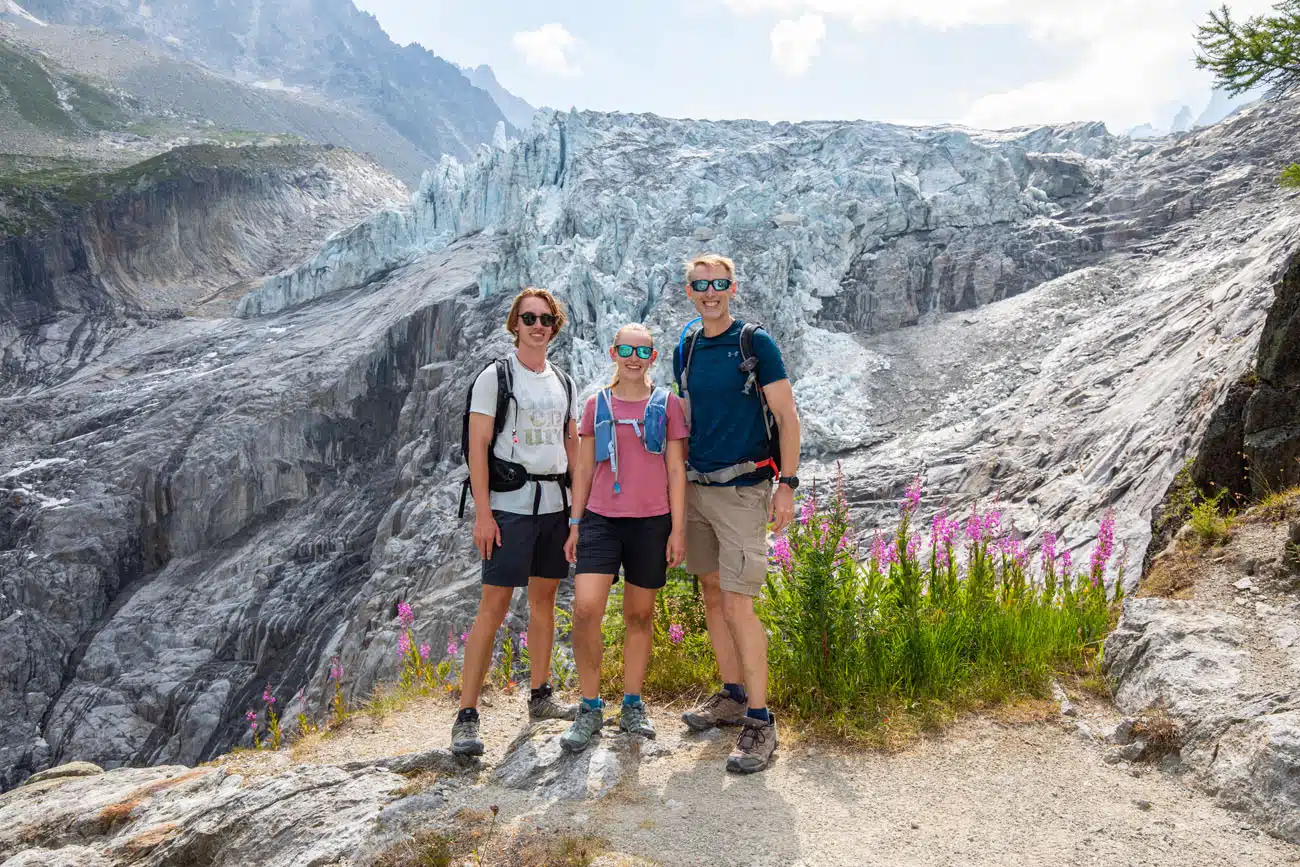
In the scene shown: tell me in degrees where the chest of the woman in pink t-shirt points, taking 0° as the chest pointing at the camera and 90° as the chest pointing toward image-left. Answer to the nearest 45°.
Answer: approximately 0°

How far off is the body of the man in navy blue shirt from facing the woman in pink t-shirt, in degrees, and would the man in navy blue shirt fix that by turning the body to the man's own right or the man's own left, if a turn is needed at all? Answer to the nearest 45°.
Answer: approximately 45° to the man's own right

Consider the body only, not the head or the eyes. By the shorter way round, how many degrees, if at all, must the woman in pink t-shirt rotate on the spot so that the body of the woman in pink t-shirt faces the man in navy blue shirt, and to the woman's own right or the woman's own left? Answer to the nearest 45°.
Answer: approximately 90° to the woman's own left

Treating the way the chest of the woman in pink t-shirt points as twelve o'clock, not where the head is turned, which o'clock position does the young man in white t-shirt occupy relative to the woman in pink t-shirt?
The young man in white t-shirt is roughly at 4 o'clock from the woman in pink t-shirt.

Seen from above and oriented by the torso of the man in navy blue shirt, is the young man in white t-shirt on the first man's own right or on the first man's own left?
on the first man's own right
